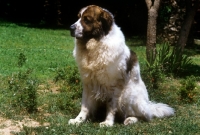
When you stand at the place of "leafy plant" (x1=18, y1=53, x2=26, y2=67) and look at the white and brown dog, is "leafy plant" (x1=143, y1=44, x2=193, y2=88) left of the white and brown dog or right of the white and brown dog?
left

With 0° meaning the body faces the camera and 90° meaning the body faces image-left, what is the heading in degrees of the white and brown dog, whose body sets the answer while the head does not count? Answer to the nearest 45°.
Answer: approximately 45°

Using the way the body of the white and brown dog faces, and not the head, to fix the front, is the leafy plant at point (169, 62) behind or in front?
behind

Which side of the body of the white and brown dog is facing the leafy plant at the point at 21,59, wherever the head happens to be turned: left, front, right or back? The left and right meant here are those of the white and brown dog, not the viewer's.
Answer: right

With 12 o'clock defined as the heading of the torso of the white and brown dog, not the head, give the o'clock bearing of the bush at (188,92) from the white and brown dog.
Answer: The bush is roughly at 6 o'clock from the white and brown dog.
